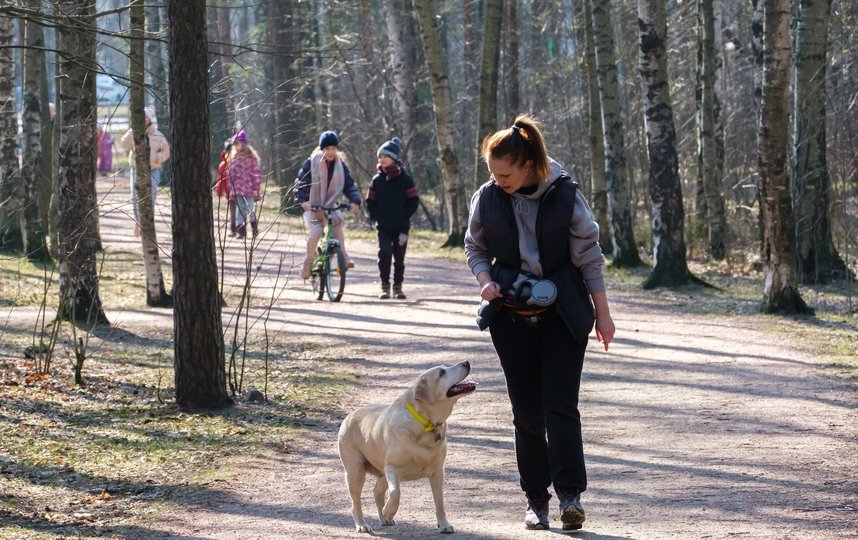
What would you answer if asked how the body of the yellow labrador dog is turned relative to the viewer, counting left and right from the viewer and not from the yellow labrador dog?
facing the viewer and to the right of the viewer

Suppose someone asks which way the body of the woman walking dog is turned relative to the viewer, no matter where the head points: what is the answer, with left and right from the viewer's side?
facing the viewer

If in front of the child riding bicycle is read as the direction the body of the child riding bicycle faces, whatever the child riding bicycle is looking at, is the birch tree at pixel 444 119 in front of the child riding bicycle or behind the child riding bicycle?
behind

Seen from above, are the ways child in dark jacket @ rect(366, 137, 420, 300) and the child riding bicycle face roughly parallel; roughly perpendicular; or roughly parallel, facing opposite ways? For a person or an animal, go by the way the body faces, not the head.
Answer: roughly parallel

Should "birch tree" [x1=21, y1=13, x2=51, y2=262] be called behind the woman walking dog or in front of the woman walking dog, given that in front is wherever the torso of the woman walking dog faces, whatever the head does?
behind

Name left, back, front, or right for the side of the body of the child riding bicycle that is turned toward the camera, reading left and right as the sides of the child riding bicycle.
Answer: front

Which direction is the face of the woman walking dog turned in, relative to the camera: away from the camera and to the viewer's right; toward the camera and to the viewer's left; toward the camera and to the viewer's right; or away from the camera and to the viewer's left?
toward the camera and to the viewer's left

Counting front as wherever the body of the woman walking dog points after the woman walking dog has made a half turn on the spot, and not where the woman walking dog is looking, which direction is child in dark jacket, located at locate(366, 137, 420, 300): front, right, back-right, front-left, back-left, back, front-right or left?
front

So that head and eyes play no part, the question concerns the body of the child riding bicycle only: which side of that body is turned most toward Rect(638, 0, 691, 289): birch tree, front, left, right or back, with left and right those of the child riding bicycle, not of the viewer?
left

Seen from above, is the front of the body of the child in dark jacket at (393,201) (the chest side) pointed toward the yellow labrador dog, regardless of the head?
yes

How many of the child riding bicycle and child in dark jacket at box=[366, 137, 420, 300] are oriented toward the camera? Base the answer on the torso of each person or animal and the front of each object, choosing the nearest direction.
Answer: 2

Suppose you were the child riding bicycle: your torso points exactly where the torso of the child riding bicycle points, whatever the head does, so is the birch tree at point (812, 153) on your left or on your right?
on your left

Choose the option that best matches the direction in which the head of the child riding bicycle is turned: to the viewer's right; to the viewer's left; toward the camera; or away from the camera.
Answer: toward the camera

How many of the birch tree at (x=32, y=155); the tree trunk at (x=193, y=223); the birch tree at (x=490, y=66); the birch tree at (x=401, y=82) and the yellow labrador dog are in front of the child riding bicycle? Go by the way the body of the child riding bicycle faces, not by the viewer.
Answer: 2

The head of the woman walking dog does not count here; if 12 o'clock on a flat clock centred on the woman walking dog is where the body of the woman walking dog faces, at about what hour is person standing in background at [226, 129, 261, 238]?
The person standing in background is roughly at 5 o'clock from the woman walking dog.
